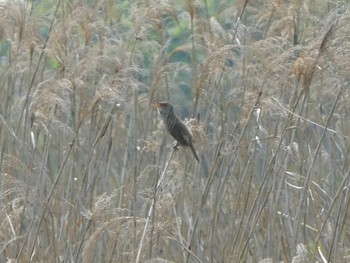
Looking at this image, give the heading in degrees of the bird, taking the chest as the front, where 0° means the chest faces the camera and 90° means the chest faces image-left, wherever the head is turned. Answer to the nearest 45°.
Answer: approximately 90°
